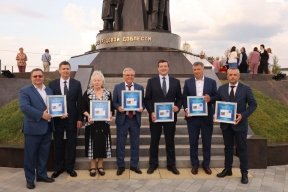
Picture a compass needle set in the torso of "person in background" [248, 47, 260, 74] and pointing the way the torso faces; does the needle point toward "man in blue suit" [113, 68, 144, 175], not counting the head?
no

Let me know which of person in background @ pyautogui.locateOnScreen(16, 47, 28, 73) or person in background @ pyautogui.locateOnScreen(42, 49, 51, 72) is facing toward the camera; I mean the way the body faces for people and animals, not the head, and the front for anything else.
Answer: person in background @ pyautogui.locateOnScreen(16, 47, 28, 73)

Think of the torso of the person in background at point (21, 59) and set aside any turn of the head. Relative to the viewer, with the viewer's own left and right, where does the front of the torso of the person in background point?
facing the viewer

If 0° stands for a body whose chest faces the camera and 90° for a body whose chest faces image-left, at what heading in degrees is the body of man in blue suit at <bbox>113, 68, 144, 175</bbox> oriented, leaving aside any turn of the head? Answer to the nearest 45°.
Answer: approximately 0°

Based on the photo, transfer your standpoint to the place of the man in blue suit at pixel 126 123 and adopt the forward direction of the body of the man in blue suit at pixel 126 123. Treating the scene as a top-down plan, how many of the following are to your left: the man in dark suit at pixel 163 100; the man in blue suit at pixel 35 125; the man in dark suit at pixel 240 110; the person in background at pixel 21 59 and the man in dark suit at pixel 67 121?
2

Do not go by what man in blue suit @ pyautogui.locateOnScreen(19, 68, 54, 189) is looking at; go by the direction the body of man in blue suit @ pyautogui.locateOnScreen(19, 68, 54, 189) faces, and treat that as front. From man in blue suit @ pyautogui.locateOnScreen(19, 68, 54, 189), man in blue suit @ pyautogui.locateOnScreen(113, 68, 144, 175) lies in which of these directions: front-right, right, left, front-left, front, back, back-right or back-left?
front-left

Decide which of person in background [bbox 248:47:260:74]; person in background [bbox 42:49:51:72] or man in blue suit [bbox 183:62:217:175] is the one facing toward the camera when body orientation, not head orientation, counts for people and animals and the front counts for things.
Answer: the man in blue suit

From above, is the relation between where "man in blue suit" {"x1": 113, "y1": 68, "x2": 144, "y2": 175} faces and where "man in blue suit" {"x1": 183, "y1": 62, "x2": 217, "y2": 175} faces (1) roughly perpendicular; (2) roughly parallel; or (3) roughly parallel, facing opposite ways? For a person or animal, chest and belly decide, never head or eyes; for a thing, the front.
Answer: roughly parallel

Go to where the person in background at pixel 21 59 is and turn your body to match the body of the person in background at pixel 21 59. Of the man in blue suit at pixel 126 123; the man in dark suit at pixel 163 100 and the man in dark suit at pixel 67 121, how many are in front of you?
3

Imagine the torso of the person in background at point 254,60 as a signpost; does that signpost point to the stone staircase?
no

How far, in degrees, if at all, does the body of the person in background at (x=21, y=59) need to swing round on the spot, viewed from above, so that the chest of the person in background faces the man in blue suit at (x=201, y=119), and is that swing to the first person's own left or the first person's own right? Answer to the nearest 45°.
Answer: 0° — they already face them

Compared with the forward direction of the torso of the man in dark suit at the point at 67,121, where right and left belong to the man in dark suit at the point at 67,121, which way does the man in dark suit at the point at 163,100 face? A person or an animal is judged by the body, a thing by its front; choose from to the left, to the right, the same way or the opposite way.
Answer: the same way

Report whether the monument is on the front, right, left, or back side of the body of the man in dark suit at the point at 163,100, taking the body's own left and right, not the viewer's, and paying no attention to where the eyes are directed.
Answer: back

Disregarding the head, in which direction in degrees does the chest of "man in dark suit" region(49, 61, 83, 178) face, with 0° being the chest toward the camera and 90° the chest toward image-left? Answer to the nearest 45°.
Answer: approximately 0°

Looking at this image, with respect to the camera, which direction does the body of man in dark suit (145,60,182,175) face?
toward the camera

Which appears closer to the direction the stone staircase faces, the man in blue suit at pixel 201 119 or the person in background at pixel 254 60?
the man in blue suit
